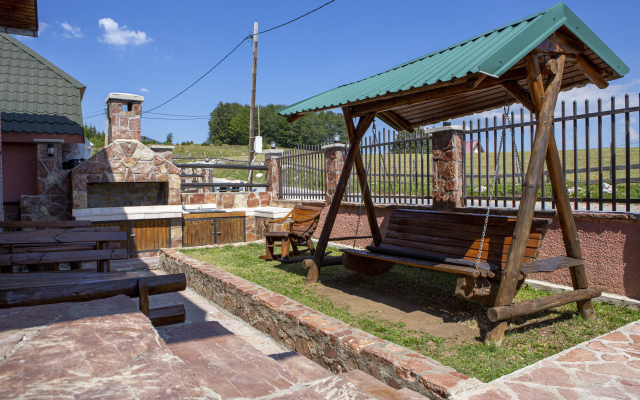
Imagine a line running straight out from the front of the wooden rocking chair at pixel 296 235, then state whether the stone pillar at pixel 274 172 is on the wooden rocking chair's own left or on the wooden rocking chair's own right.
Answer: on the wooden rocking chair's own right

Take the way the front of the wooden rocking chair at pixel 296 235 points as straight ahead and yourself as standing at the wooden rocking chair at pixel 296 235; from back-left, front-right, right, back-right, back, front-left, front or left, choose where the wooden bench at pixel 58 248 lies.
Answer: front

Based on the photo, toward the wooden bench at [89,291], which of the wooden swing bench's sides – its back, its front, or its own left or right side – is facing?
front

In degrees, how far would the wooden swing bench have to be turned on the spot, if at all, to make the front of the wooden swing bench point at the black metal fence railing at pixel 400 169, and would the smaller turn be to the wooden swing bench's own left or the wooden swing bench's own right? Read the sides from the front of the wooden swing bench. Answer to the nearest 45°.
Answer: approximately 135° to the wooden swing bench's own right

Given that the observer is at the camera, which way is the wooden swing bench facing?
facing the viewer and to the left of the viewer

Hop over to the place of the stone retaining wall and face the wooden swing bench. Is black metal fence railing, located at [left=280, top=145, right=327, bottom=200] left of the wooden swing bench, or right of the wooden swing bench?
left

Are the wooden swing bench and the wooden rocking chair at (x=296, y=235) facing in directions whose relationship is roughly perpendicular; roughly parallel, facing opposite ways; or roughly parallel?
roughly parallel

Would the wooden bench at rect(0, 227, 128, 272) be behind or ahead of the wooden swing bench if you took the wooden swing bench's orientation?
ahead

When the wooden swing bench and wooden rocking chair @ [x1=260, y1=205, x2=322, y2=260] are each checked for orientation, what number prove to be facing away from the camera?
0

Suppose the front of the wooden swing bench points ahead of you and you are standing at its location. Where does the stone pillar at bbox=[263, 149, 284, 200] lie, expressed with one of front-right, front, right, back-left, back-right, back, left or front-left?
right

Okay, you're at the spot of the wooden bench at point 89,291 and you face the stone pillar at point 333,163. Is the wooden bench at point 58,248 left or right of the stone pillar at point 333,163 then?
left

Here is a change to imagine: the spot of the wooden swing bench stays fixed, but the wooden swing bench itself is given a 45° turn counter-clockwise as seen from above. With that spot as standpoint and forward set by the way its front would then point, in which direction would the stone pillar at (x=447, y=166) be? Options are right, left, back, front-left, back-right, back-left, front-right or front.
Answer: back
